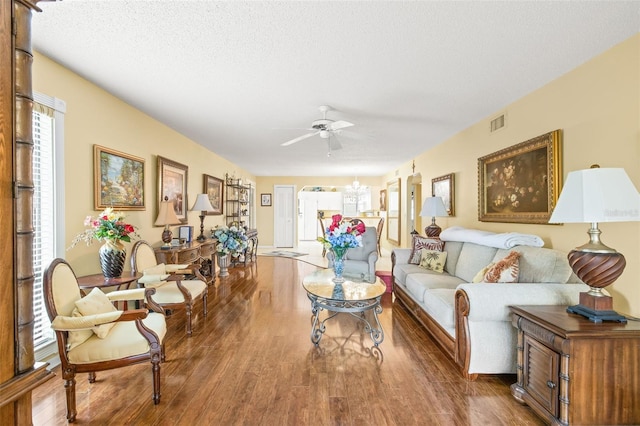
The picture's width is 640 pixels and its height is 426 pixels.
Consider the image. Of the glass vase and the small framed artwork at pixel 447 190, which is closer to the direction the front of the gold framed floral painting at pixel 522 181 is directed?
the glass vase

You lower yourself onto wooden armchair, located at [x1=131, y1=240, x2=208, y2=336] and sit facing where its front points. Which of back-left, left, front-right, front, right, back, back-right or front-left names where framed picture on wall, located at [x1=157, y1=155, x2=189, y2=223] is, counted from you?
back-left

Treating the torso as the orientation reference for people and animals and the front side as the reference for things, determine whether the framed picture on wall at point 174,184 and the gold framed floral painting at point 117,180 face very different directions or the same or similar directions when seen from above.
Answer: same or similar directions

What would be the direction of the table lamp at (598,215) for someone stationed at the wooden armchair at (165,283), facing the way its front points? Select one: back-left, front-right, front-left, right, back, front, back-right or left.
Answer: front

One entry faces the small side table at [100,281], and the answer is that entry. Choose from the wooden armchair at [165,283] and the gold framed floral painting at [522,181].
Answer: the gold framed floral painting

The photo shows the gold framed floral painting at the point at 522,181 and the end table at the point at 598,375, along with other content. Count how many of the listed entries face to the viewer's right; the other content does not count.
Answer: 0

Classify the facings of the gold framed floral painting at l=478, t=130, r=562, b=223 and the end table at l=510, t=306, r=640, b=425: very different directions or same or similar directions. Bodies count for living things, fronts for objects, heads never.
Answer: same or similar directions

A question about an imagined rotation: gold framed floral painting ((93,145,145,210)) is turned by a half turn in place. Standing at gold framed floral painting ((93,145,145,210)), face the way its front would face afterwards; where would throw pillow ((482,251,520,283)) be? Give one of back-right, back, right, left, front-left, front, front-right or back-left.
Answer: back

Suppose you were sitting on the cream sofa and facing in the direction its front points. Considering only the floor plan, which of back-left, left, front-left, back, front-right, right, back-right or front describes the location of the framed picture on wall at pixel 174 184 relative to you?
front-right

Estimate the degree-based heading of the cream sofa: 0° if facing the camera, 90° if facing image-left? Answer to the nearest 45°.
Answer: approximately 45°

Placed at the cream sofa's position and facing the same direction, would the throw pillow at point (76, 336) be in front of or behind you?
in front

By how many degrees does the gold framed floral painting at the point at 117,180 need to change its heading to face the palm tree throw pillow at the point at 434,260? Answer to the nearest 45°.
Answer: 0° — it already faces it

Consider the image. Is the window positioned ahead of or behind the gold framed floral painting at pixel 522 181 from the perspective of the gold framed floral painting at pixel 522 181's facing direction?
ahead

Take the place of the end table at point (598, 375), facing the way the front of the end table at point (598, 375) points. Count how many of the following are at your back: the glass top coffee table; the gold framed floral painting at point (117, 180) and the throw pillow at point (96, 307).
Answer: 0

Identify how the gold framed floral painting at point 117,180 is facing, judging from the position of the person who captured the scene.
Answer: facing the viewer and to the right of the viewer

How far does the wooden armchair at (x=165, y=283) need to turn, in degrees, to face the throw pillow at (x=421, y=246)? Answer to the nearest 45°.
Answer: approximately 45° to its left

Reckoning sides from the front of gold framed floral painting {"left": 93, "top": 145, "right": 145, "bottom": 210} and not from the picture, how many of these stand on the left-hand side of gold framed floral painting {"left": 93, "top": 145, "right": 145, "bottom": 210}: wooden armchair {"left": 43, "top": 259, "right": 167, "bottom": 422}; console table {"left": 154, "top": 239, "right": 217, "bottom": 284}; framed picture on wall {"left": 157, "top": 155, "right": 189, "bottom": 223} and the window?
2

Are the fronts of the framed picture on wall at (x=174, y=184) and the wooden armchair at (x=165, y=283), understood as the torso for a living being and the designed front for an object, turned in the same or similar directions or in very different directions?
same or similar directions
